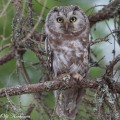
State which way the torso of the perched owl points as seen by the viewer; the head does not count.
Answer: toward the camera
